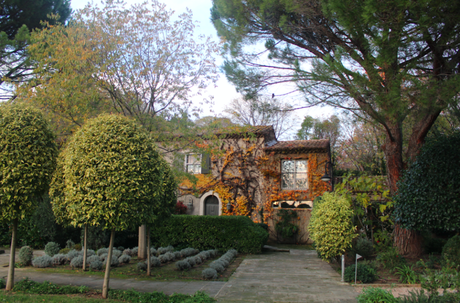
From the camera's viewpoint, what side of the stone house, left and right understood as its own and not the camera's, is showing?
front

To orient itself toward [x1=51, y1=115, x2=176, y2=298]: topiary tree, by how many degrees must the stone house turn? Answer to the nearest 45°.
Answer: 0° — it already faces it

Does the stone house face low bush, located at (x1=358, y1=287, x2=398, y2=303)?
yes

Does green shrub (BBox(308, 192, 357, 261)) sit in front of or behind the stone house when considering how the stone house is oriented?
in front

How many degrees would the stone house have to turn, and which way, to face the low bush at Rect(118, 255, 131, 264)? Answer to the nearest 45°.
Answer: approximately 45° to its right

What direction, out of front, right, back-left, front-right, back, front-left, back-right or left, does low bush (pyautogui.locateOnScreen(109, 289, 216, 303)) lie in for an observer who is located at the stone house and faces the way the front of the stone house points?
front

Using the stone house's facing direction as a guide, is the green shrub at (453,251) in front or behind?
in front

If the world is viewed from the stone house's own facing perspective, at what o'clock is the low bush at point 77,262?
The low bush is roughly at 1 o'clock from the stone house.
